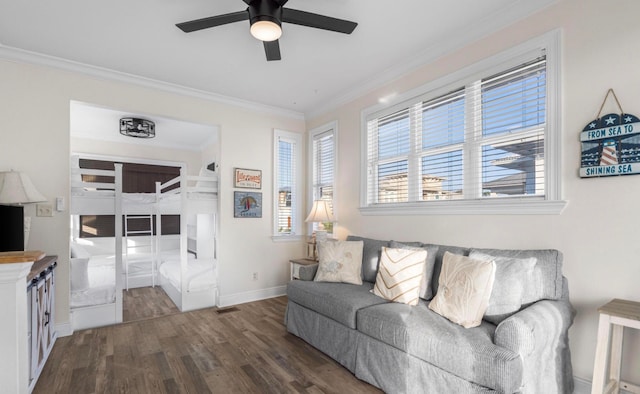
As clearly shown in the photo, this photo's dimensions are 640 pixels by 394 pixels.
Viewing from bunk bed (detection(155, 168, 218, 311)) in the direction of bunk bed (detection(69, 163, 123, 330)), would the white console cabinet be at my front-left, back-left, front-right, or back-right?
front-left

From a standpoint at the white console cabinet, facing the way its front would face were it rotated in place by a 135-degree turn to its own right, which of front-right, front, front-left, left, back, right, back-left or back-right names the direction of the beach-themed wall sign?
left

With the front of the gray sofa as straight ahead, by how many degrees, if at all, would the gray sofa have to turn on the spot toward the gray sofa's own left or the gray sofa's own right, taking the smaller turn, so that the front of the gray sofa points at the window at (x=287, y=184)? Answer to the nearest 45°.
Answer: approximately 90° to the gray sofa's own right

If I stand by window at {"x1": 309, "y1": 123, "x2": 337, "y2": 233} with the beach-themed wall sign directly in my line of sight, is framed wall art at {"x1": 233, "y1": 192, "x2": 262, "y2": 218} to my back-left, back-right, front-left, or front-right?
back-right

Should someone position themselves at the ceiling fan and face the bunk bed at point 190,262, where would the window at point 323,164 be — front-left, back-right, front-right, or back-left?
front-right

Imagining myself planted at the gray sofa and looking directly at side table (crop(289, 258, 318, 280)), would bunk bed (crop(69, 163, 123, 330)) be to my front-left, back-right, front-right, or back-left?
front-left

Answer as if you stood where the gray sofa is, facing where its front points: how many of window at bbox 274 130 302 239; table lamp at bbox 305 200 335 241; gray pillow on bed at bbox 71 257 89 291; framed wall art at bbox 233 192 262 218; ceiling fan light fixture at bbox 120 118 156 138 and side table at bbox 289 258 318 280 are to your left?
0

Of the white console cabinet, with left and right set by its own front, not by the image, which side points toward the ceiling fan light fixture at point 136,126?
left

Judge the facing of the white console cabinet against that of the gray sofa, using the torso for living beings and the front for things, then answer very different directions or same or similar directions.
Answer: very different directions

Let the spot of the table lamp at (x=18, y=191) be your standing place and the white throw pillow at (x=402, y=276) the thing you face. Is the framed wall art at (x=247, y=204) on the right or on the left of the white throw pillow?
left

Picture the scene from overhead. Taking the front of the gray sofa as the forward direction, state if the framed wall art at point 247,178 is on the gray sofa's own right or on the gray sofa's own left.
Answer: on the gray sofa's own right

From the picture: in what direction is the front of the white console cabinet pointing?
to the viewer's right

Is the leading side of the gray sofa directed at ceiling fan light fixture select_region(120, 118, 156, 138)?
no

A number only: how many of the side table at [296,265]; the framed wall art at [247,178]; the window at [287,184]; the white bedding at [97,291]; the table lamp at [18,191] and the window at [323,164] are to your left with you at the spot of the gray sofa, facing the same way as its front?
0

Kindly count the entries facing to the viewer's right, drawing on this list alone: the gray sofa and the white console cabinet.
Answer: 1

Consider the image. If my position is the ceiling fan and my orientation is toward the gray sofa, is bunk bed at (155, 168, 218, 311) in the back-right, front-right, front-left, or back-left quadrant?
back-left
